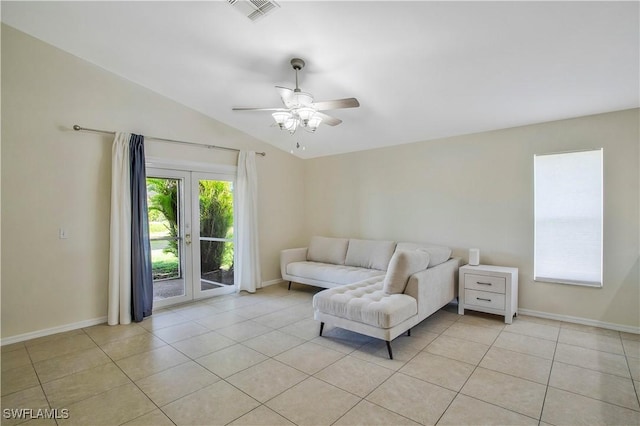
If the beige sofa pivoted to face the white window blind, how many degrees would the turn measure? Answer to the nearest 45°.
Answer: approximately 135° to its left

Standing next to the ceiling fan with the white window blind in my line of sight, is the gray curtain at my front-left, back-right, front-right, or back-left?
back-left

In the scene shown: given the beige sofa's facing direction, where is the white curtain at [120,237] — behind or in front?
in front

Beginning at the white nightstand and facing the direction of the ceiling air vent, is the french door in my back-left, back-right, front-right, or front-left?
front-right

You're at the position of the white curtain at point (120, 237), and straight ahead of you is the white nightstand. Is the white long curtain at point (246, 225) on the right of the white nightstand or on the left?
left

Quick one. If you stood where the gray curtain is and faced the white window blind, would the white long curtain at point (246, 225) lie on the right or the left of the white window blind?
left

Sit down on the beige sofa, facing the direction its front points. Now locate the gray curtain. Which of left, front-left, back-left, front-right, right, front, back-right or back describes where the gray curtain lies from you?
front-right

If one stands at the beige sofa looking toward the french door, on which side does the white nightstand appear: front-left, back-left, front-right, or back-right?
back-right

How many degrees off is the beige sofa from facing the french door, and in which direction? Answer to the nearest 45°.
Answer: approximately 45° to its right

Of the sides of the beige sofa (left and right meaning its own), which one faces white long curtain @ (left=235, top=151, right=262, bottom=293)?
right

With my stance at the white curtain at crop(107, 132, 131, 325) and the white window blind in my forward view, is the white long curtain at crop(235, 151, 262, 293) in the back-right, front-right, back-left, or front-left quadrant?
front-left

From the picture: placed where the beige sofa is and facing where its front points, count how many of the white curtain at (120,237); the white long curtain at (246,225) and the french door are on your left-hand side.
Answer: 0
